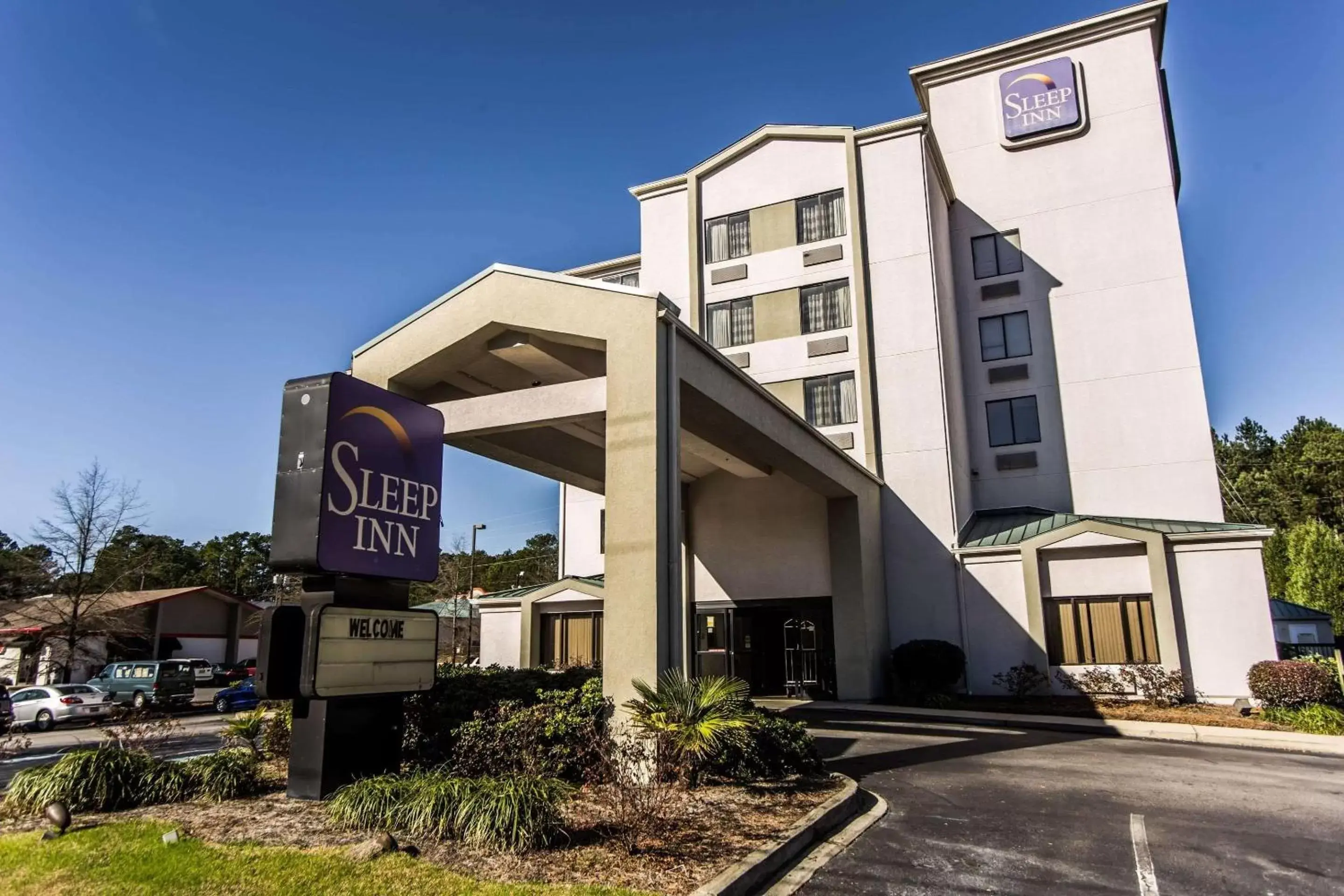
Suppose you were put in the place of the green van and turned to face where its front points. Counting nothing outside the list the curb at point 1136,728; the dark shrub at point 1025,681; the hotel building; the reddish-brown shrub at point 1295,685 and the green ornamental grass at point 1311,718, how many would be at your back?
5

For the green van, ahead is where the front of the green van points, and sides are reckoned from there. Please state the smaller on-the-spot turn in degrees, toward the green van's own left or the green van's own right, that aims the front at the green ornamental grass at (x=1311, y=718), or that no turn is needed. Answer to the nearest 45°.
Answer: approximately 180°

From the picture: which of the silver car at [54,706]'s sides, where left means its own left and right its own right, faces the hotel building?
back

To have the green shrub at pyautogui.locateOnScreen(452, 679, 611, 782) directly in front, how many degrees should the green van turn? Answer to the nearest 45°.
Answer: approximately 135° to its left

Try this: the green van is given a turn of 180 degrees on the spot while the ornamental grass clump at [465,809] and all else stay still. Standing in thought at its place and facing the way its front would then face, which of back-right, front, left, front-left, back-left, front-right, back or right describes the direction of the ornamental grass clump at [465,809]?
front-right

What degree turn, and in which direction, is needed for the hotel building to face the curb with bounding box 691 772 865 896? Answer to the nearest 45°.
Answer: approximately 45° to its left

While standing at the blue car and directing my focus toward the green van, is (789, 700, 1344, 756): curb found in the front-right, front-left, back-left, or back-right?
back-left

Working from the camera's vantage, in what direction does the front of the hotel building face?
facing the viewer and to the left of the viewer

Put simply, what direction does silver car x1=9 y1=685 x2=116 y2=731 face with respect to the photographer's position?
facing away from the viewer and to the left of the viewer

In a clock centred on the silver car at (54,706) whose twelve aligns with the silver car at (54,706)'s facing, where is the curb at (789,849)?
The curb is roughly at 7 o'clock from the silver car.

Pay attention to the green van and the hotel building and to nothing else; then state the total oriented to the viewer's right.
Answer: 0

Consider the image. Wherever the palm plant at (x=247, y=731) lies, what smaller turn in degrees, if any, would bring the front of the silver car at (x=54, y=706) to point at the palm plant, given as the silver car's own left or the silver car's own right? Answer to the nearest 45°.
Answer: approximately 135° to the silver car's own left

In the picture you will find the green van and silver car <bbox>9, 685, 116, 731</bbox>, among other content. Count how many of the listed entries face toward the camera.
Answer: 0

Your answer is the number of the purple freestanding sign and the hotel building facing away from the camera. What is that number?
0

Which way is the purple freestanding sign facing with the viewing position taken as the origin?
facing the viewer and to the right of the viewer

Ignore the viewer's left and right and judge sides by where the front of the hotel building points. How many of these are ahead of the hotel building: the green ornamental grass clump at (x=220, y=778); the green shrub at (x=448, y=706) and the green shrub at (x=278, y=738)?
3

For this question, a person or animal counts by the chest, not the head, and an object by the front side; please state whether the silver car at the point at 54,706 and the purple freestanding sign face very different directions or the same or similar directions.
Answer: very different directions
